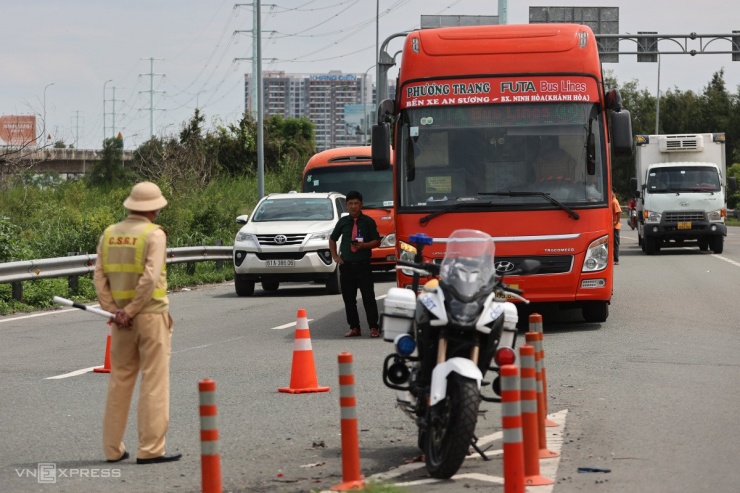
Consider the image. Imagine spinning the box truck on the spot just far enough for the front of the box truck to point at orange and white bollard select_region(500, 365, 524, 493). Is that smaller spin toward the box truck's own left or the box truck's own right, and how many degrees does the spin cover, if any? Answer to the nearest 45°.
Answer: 0° — it already faces it

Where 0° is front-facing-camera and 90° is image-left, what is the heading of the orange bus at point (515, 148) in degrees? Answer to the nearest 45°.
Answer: approximately 0°

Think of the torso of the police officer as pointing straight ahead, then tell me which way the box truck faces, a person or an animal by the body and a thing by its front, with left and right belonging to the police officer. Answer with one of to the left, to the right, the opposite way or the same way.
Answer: the opposite way

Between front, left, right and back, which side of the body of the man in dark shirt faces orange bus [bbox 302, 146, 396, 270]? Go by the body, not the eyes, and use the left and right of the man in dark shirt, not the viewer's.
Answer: back

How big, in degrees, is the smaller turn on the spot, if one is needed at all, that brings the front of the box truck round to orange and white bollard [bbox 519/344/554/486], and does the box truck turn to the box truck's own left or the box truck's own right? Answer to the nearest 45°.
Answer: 0° — it already faces it

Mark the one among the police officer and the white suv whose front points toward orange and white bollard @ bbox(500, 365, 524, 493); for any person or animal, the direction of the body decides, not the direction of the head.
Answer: the white suv

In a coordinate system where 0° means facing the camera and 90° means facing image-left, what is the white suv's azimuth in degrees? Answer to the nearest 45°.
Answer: approximately 0°

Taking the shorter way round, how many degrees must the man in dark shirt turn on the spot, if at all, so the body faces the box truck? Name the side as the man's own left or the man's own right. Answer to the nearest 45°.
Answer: approximately 135° to the man's own left
